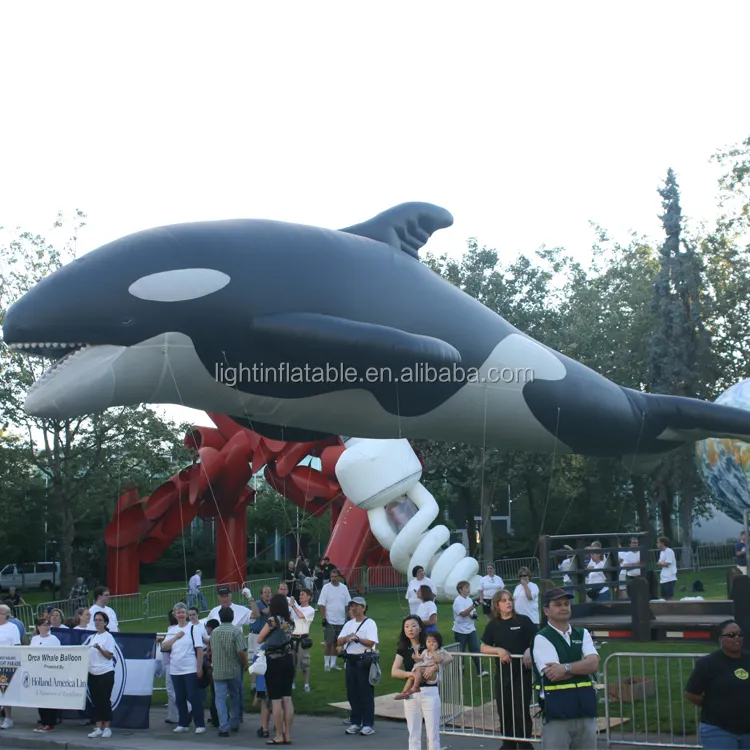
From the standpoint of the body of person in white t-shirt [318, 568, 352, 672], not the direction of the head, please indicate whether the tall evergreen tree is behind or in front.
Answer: behind

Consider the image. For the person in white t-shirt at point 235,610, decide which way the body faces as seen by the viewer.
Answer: toward the camera

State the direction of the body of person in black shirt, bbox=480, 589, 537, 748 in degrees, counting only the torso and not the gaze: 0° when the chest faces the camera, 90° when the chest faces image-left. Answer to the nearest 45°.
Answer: approximately 0°

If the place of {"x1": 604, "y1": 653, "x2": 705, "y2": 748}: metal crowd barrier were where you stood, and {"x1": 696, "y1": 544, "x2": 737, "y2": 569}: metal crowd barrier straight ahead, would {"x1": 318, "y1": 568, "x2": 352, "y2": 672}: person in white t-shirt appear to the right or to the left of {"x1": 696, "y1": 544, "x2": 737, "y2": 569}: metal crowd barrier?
left

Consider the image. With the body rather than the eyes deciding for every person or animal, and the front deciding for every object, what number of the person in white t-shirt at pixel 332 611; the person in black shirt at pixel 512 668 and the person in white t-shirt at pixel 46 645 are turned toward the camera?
3

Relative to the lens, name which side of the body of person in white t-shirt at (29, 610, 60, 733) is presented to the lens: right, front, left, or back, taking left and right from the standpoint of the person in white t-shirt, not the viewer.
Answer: front

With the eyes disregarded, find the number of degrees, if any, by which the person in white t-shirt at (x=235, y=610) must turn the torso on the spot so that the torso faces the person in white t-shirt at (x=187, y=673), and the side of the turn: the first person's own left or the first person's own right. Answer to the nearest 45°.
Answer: approximately 45° to the first person's own right

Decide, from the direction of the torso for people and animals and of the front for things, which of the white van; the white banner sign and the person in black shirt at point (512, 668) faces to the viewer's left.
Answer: the white van

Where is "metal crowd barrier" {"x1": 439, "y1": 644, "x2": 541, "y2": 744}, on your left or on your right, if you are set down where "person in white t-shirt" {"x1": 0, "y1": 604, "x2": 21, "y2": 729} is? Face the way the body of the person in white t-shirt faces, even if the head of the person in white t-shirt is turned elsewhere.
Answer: on your left

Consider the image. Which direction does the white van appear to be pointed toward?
to the viewer's left

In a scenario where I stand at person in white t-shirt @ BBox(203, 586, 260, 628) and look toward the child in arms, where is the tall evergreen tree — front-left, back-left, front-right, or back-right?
back-left

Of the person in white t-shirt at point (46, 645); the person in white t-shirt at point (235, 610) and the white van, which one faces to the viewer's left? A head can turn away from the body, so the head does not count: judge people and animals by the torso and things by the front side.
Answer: the white van

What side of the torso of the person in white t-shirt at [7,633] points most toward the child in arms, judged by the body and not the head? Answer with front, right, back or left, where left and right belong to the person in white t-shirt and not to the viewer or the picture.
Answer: left
